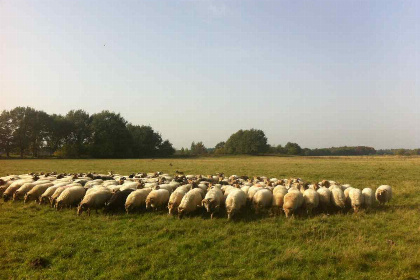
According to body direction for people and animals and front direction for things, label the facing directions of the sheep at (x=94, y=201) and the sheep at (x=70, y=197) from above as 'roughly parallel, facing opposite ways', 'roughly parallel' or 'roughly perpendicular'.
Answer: roughly parallel

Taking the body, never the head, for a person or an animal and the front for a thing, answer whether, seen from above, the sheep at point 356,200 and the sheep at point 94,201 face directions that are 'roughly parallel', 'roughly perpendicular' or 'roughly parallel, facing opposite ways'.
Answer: roughly parallel

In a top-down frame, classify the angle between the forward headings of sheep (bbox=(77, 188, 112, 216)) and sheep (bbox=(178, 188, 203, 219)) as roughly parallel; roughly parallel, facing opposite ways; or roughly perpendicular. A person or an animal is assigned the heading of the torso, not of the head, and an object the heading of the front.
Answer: roughly parallel

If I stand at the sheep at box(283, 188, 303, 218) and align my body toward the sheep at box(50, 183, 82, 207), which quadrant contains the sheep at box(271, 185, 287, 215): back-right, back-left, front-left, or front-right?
front-right
